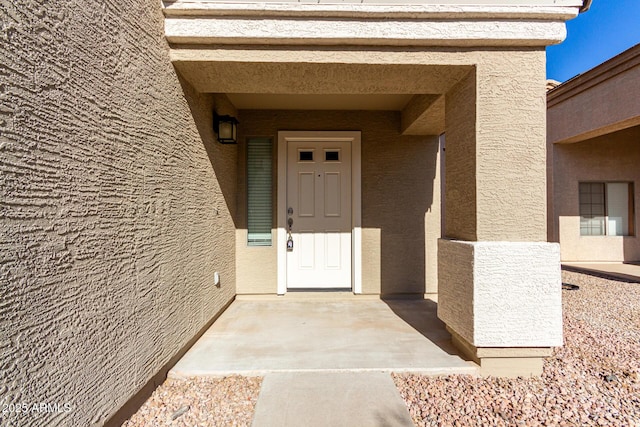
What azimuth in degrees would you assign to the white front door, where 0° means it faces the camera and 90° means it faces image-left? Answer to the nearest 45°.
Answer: approximately 0°

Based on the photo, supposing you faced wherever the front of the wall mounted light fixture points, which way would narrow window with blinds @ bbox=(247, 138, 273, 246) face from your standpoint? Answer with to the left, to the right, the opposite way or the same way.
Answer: to the right

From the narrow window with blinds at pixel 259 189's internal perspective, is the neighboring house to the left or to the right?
on its left

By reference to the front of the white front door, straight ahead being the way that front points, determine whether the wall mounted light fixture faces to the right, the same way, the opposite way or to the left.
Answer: to the left

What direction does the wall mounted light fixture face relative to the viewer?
to the viewer's right

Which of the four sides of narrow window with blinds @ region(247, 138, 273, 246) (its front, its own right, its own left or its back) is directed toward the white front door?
left

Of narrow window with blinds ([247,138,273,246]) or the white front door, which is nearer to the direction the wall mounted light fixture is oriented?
the white front door

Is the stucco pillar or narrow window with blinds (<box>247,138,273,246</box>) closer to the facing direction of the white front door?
the stucco pillar
